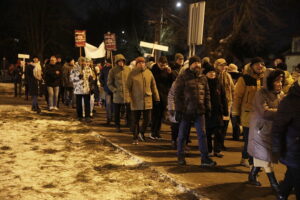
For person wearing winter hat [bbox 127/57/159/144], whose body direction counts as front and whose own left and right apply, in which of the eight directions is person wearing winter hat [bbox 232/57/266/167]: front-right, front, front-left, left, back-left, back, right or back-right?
front-left

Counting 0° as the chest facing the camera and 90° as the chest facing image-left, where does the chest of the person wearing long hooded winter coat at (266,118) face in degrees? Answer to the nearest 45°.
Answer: approximately 315°

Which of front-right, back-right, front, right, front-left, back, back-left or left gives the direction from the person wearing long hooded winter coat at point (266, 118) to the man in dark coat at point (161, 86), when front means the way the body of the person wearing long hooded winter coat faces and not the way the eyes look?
back

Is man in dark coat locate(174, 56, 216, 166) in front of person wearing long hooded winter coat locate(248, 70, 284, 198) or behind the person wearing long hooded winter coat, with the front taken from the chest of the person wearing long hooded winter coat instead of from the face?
behind

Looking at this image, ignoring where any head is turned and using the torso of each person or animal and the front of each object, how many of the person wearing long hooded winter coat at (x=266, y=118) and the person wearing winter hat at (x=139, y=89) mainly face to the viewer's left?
0

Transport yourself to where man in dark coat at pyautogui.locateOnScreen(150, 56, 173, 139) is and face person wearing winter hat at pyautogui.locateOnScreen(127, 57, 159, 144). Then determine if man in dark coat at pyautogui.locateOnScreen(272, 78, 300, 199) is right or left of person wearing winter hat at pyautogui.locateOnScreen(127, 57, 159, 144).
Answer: left

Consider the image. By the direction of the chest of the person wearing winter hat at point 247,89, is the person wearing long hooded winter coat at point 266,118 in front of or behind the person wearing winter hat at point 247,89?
in front

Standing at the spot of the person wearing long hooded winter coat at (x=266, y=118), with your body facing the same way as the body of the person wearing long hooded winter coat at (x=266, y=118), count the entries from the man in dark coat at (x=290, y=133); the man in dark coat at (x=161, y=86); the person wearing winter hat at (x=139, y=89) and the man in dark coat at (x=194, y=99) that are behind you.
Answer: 3

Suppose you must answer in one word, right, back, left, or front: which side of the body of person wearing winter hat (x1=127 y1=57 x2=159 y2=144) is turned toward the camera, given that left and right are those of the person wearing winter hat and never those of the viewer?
front

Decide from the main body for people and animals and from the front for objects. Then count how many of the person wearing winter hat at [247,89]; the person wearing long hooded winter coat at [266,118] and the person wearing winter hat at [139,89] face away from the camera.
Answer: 0

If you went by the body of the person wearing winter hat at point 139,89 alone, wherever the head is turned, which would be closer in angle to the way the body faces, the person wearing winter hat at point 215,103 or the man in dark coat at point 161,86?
the person wearing winter hat

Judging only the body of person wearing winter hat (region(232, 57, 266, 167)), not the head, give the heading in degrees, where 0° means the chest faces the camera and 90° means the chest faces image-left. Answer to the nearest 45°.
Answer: approximately 315°

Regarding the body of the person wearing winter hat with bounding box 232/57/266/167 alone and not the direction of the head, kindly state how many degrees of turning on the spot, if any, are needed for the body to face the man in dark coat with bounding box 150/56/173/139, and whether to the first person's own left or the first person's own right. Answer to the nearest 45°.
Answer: approximately 180°

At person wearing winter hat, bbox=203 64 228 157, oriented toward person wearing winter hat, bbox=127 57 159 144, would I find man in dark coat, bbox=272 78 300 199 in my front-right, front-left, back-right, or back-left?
back-left
